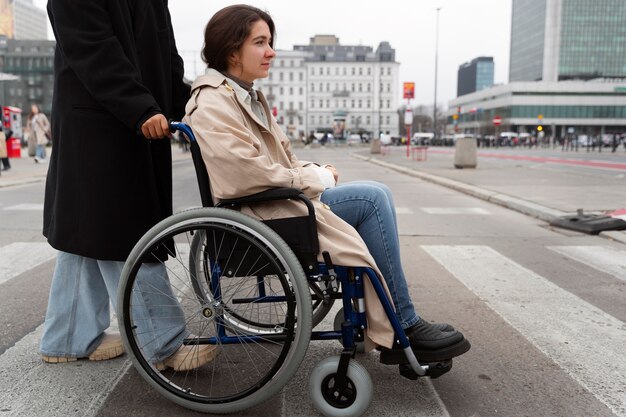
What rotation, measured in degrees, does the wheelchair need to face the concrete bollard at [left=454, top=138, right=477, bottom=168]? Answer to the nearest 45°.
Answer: approximately 90° to its left

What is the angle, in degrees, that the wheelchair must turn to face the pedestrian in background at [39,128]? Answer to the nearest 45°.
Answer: approximately 135° to its left

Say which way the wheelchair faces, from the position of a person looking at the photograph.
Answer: facing to the right of the viewer

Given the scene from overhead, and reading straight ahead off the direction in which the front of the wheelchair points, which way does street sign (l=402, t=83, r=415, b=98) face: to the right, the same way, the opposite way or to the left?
to the right

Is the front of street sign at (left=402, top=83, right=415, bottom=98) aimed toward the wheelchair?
yes

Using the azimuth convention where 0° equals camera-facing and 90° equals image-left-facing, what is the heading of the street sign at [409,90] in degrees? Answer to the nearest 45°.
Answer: approximately 0°

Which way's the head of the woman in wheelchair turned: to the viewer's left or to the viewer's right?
to the viewer's right

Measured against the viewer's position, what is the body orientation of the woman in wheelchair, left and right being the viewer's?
facing to the right of the viewer

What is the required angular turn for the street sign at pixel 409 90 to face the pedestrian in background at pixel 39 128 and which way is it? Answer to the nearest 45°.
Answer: approximately 45° to its right

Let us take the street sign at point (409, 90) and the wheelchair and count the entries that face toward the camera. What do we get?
1
